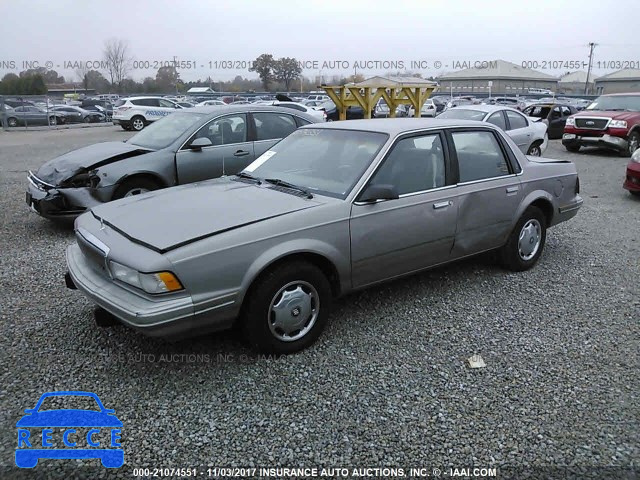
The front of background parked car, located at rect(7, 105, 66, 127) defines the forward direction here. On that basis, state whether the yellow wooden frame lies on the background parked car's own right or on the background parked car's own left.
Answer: on the background parked car's own right

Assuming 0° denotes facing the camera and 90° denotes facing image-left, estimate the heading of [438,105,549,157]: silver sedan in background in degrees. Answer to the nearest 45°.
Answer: approximately 45°

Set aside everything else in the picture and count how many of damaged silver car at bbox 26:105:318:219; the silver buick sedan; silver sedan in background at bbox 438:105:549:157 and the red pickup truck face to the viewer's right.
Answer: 0

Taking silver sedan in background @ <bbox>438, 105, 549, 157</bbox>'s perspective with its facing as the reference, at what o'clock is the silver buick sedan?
The silver buick sedan is roughly at 11 o'clock from the silver sedan in background.

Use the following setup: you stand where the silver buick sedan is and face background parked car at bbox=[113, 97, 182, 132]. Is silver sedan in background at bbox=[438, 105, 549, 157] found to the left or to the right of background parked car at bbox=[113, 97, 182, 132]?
right

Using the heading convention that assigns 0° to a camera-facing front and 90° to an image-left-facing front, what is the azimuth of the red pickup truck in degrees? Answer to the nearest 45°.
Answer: approximately 45°

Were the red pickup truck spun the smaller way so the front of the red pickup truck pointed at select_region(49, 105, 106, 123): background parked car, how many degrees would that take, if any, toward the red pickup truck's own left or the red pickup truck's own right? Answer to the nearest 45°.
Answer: approximately 45° to the red pickup truck's own right

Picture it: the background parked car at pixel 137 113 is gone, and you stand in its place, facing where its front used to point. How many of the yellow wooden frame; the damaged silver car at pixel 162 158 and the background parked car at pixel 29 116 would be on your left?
1

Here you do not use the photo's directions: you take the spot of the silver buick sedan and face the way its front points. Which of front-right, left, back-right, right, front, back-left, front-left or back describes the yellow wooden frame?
back-right

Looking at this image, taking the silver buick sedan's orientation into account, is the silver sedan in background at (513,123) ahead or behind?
behind
